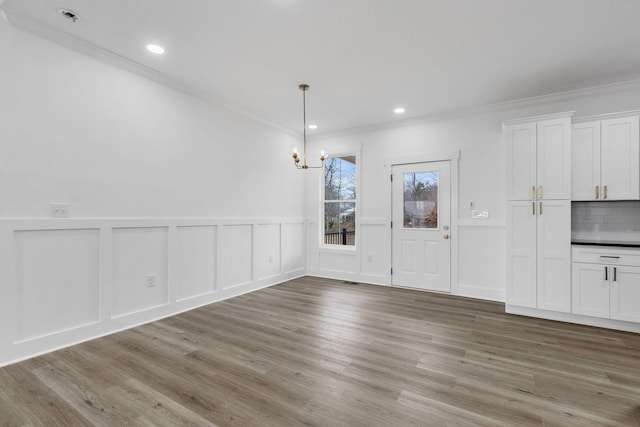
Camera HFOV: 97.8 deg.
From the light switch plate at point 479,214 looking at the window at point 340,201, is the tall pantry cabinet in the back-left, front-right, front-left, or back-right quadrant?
back-left

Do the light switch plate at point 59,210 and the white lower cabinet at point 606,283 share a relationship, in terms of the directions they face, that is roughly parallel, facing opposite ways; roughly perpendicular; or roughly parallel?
roughly perpendicular

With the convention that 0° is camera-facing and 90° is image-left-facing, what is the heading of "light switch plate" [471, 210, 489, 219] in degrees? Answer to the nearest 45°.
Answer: approximately 0°

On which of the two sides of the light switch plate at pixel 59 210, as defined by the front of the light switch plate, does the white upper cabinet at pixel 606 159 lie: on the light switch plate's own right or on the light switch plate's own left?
on the light switch plate's own left

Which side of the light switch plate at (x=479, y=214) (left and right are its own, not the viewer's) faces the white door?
right

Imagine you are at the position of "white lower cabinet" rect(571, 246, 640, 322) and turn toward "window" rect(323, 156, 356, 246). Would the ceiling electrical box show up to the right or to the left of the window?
left

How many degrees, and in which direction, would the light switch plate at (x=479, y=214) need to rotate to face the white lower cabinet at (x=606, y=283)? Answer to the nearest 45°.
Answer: approximately 45° to its left
